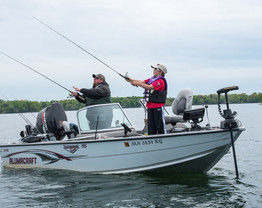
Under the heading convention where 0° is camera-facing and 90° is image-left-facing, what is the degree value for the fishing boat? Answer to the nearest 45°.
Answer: approximately 270°

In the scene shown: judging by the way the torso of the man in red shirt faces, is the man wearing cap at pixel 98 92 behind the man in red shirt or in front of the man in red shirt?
in front

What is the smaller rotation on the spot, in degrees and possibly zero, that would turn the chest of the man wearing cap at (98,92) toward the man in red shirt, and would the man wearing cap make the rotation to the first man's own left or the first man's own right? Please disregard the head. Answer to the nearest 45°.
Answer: approximately 135° to the first man's own left

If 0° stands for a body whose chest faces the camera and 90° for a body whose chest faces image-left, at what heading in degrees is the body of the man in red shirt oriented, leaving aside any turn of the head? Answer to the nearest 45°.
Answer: approximately 90°
